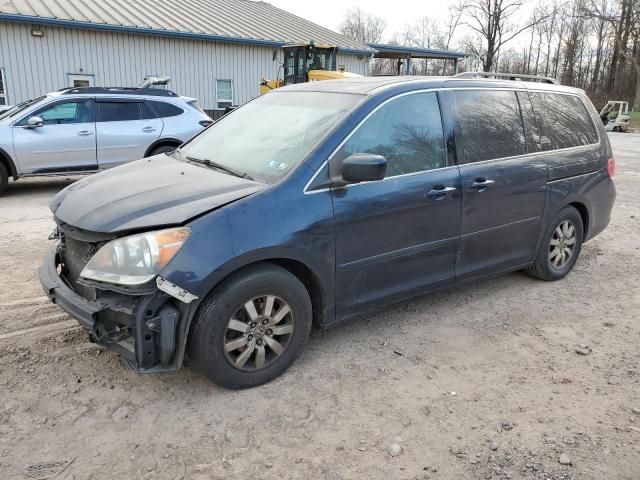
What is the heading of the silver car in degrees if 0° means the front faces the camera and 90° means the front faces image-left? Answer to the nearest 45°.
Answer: approximately 90°

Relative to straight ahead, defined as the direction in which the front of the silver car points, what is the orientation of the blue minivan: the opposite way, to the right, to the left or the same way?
the same way

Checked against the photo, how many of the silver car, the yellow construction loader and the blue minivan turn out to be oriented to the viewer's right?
0

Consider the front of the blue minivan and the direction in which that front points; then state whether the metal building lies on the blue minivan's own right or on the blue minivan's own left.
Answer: on the blue minivan's own right

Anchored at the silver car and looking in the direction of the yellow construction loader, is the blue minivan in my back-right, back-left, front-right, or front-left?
back-right

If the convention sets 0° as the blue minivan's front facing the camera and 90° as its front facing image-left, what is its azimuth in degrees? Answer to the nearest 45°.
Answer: approximately 45°

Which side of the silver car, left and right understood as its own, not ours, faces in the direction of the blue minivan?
left

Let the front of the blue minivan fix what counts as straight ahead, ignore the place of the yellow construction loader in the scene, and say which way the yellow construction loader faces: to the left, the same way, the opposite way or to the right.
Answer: to the right

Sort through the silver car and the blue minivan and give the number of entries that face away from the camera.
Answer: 0

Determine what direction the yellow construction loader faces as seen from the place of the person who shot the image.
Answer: facing away from the viewer and to the left of the viewer
